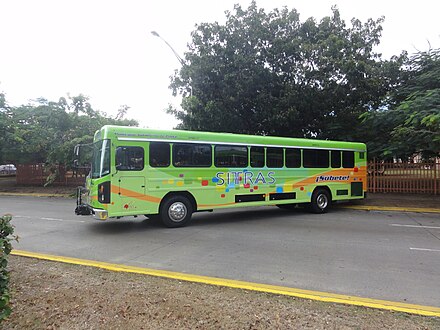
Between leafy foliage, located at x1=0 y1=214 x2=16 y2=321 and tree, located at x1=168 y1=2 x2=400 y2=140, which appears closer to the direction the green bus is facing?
the leafy foliage

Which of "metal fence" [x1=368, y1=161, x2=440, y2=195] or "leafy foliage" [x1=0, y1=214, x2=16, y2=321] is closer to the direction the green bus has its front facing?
the leafy foliage

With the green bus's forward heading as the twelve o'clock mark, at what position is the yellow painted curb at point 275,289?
The yellow painted curb is roughly at 10 o'clock from the green bus.

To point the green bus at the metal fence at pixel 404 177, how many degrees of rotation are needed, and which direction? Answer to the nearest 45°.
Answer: approximately 180°

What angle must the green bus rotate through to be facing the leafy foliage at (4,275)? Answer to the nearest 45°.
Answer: approximately 45° to its left

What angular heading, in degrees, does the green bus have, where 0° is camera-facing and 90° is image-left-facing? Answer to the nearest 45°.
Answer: approximately 45°

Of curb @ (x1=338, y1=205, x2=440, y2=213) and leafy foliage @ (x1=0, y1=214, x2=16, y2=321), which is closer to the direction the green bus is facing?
the leafy foliage

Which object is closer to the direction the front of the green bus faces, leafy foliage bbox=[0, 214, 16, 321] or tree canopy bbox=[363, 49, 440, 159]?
the leafy foliage
